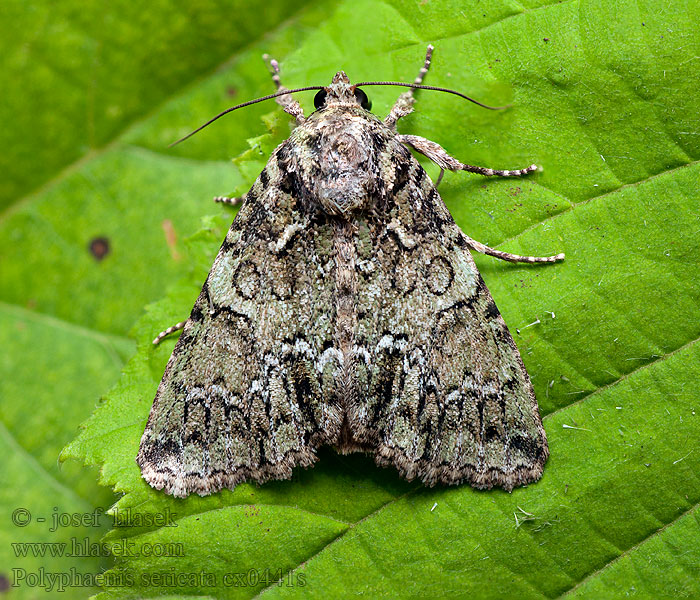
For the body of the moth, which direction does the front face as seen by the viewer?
away from the camera

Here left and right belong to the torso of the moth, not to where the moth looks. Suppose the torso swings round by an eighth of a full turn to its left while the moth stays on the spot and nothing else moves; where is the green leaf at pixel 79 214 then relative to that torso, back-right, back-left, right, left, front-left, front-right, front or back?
front
